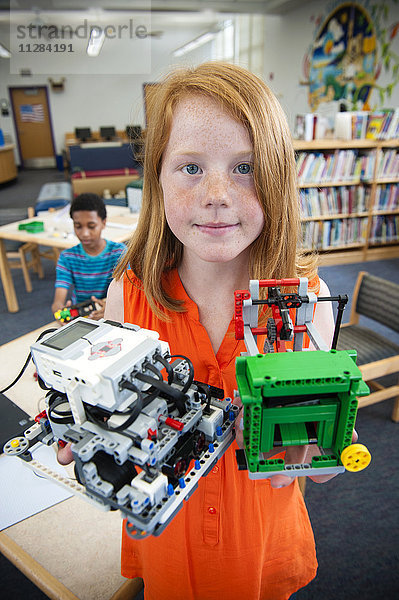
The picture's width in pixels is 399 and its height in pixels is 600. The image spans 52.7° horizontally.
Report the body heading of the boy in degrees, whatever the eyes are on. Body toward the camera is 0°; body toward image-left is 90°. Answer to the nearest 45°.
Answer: approximately 0°

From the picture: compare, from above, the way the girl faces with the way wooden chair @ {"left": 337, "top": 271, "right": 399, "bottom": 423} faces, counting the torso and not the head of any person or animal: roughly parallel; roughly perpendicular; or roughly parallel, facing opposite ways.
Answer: roughly perpendicular

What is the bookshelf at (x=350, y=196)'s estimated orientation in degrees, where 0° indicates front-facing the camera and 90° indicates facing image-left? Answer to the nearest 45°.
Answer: approximately 0°

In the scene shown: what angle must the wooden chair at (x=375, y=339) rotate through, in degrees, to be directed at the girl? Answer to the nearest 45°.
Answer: approximately 45° to its left

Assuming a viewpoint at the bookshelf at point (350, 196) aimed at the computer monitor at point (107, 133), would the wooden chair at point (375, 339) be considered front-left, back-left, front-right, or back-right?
back-left

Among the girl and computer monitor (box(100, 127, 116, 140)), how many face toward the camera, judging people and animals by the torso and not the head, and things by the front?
2

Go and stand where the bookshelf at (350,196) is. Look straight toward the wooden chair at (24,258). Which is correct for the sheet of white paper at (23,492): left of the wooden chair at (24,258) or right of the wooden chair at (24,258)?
left

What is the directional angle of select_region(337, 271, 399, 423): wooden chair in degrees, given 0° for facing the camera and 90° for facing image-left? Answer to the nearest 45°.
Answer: approximately 45°

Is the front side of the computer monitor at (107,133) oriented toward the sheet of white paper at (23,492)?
yes
